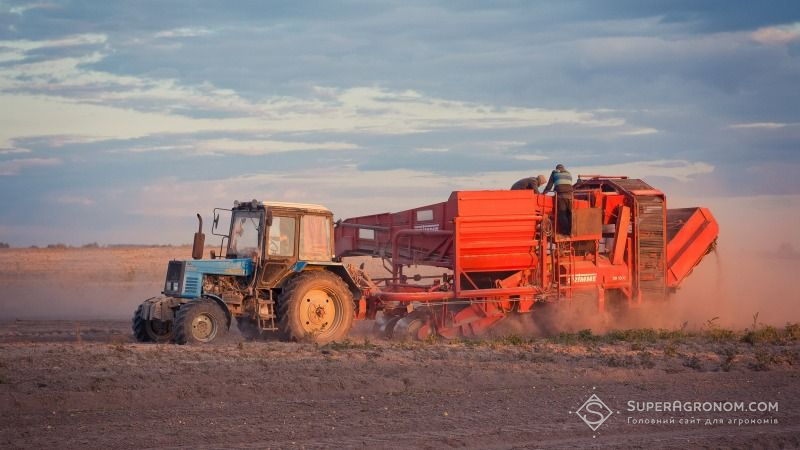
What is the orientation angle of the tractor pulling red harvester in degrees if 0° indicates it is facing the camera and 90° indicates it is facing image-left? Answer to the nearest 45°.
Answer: approximately 45°

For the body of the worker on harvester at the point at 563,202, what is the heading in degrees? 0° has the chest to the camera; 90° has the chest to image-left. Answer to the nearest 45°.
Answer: approximately 135°

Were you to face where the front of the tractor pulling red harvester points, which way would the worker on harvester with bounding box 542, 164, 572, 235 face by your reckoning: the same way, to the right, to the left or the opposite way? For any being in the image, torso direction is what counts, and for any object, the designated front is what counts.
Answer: to the right

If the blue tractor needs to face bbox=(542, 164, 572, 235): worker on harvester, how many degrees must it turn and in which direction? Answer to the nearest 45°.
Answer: approximately 135° to its left

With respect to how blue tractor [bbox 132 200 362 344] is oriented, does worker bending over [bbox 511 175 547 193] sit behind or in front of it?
behind

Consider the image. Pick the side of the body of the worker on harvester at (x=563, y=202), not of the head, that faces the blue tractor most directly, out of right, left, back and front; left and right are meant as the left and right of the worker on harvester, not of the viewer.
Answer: left

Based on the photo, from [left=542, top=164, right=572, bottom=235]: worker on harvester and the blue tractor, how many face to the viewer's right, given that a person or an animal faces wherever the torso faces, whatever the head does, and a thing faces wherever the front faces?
0
